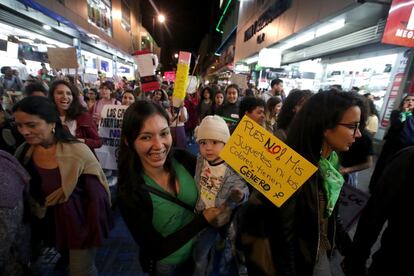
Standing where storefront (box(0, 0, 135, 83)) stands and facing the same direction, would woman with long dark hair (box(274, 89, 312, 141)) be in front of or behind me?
in front

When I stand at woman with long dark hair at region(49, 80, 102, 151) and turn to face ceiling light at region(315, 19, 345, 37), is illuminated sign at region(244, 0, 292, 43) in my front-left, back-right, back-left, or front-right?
front-left

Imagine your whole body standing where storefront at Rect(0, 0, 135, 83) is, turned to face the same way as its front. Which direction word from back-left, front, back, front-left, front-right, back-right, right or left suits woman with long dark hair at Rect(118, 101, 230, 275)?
front-right

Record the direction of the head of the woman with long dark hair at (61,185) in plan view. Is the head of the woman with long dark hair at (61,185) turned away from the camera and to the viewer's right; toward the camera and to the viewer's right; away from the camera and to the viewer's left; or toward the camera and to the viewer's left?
toward the camera and to the viewer's left

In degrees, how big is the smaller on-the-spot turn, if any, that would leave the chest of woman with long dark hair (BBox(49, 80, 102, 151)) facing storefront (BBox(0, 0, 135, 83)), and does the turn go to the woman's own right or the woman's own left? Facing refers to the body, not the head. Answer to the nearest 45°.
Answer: approximately 135° to the woman's own right

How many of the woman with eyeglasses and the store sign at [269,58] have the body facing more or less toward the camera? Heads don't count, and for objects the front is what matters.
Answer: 1

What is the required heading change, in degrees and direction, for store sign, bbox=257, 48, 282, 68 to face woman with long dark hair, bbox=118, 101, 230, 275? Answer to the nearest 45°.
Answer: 0° — it already faces them

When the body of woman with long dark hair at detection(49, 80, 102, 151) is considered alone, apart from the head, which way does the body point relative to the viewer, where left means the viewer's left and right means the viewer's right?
facing the viewer and to the left of the viewer

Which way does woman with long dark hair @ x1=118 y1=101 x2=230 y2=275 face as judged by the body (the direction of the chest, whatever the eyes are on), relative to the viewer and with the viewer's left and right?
facing the viewer and to the right of the viewer

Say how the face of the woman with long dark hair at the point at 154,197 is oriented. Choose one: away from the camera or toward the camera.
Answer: toward the camera
